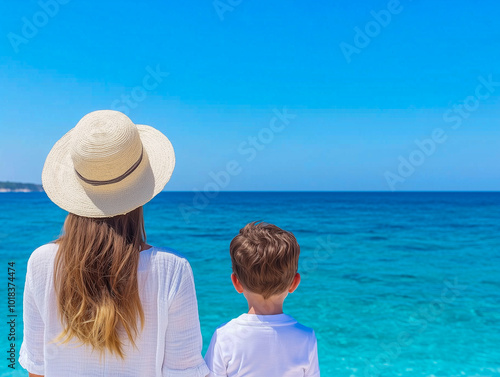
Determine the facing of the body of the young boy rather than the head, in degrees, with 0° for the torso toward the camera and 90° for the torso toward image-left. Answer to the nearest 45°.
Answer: approximately 180°

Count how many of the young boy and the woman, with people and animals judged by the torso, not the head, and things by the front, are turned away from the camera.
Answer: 2

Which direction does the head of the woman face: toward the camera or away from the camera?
away from the camera

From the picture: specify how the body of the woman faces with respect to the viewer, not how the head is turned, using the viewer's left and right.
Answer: facing away from the viewer

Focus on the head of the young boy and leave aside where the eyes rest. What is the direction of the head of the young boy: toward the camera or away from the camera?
away from the camera
